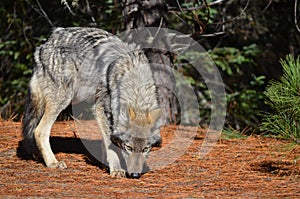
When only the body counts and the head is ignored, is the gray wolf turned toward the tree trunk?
no

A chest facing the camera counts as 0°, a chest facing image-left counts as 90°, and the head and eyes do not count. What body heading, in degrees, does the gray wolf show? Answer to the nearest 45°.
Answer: approximately 315°

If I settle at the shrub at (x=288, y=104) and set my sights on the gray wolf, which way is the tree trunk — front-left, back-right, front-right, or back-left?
front-right

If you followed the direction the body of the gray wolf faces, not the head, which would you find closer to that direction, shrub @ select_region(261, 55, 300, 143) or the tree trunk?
the shrub

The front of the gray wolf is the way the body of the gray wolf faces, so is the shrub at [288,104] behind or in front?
in front
